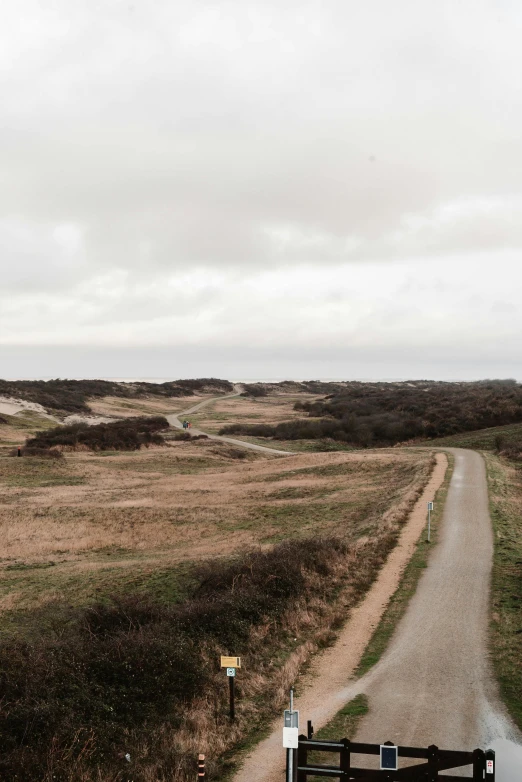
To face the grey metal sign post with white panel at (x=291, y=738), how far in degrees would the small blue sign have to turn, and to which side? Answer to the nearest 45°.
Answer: approximately 90° to its right

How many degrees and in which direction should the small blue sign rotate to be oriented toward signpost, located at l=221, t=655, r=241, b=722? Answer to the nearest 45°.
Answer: approximately 135° to its right

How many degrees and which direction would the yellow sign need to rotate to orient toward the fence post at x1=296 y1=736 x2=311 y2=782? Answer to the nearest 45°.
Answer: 0° — it already faces it

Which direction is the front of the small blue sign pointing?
toward the camera

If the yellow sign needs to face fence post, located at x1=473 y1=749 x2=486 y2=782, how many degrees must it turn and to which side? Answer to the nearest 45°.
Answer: approximately 45° to its left

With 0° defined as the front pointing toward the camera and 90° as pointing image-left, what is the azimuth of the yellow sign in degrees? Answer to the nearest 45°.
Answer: approximately 0°

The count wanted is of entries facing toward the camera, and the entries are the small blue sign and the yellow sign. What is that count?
2

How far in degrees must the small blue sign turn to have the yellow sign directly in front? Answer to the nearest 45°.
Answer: approximately 135° to its right

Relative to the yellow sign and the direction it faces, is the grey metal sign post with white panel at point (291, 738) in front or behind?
in front
